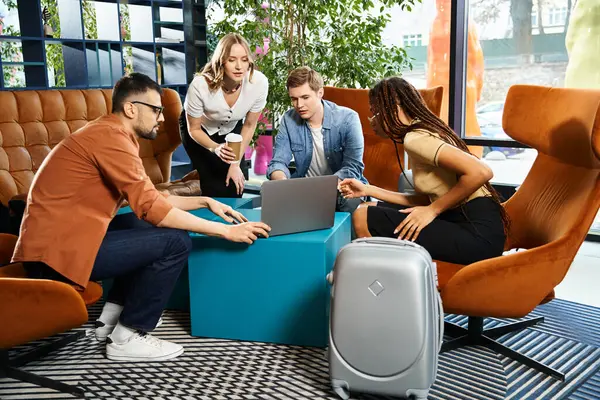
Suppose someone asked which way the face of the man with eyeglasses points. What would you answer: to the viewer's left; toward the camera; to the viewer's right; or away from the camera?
to the viewer's right

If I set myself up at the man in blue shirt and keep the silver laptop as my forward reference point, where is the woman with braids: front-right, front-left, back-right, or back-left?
front-left

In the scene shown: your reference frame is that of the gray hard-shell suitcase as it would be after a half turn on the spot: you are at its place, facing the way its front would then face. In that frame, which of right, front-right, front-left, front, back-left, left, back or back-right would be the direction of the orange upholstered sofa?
front-left

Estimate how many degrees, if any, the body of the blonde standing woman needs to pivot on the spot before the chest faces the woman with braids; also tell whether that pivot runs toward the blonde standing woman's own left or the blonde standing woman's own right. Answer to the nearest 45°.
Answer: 0° — they already face them

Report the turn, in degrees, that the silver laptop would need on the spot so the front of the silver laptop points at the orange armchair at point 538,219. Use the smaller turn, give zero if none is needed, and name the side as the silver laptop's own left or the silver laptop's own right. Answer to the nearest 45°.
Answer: approximately 135° to the silver laptop's own right

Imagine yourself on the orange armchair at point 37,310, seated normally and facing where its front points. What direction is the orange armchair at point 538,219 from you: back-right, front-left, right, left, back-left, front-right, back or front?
front

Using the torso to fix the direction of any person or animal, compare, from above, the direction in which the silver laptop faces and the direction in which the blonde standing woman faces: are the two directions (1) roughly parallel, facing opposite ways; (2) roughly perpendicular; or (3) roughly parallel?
roughly parallel, facing opposite ways

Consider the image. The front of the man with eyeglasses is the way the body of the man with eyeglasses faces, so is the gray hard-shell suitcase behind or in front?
in front

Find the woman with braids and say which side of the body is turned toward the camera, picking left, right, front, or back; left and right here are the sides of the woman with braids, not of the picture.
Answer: left

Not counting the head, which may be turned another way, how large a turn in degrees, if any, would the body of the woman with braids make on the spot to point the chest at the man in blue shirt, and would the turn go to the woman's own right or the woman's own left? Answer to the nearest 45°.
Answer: approximately 45° to the woman's own right

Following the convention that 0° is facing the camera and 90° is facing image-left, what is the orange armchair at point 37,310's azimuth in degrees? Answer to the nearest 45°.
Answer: approximately 270°

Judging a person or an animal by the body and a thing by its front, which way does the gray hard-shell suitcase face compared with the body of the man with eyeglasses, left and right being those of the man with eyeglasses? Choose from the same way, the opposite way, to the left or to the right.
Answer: to the right

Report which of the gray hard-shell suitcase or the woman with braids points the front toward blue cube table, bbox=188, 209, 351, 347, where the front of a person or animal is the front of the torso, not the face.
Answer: the woman with braids

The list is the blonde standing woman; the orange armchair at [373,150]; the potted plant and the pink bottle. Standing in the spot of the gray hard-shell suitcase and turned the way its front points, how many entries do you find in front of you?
0

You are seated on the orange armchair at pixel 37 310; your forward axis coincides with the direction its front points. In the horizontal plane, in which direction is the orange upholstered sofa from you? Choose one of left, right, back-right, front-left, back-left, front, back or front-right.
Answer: left

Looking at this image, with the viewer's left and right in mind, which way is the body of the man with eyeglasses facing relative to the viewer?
facing to the right of the viewer

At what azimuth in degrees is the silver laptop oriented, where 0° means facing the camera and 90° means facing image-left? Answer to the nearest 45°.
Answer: approximately 135°

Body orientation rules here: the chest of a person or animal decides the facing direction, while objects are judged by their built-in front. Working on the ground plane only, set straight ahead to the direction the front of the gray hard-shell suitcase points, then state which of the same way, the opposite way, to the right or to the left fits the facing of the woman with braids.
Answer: to the right

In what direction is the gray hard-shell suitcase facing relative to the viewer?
toward the camera
